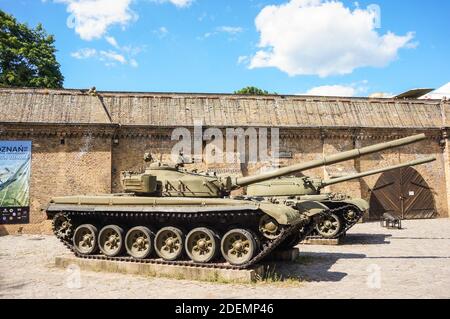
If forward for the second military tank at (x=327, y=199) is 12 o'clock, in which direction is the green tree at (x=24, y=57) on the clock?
The green tree is roughly at 7 o'clock from the second military tank.

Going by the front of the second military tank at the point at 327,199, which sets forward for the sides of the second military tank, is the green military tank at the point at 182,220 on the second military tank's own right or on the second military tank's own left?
on the second military tank's own right

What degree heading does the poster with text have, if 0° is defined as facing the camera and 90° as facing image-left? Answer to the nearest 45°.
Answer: approximately 0°

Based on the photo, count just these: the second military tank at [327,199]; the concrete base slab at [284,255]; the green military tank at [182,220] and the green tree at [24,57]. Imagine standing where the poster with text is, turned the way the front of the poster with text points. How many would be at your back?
1

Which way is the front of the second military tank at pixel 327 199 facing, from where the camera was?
facing to the right of the viewer

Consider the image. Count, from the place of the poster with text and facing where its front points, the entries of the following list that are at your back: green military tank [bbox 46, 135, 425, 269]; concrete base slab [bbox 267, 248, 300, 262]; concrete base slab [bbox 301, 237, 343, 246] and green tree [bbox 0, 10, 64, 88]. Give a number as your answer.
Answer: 1

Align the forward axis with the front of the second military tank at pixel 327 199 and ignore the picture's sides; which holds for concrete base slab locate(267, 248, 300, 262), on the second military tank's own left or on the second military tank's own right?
on the second military tank's own right

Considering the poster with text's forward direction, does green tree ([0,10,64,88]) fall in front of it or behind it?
behind

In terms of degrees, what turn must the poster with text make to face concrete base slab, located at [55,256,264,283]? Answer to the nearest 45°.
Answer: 0° — it already faces it

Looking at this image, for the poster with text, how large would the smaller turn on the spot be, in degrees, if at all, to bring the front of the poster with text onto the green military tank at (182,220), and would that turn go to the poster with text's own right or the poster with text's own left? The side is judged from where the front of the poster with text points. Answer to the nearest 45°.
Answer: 0° — it already faces it

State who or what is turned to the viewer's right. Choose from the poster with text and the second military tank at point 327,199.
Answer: the second military tank

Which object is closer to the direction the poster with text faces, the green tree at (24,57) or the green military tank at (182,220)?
the green military tank

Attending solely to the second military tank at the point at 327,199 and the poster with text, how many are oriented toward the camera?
1

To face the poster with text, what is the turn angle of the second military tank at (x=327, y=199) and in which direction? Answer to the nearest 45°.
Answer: approximately 180°
